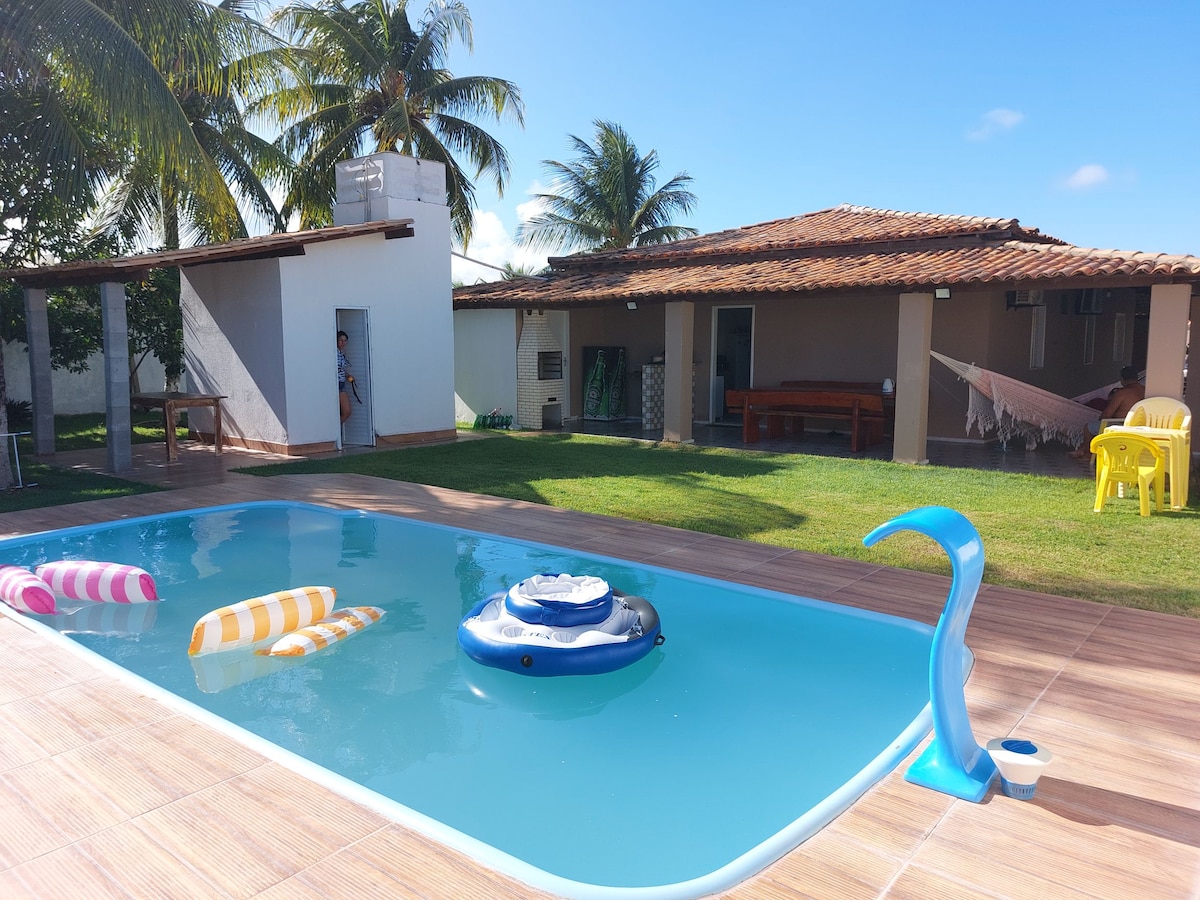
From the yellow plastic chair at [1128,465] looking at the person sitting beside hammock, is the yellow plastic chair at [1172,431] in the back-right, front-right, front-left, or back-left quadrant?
front-right

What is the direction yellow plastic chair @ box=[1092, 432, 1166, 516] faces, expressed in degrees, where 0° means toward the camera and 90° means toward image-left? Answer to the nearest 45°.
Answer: approximately 225°

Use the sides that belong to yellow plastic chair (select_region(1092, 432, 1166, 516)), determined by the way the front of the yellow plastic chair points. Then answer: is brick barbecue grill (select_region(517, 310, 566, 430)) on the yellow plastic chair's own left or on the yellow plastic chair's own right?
on the yellow plastic chair's own left

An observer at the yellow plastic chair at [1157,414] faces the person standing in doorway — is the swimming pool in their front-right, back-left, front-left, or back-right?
front-left

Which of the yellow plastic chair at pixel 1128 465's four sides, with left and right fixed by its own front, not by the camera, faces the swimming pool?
back

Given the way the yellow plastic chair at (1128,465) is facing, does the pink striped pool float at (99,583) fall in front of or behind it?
behind
